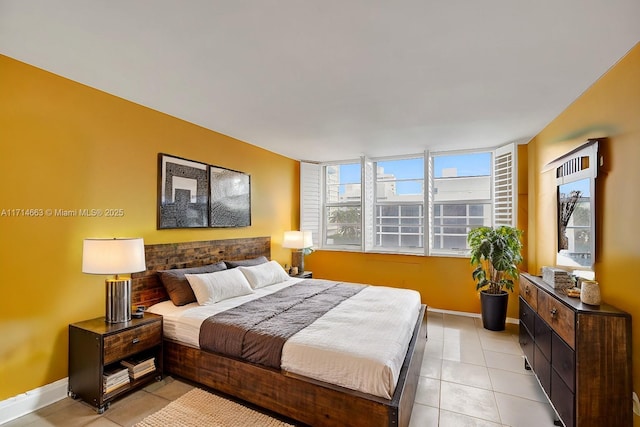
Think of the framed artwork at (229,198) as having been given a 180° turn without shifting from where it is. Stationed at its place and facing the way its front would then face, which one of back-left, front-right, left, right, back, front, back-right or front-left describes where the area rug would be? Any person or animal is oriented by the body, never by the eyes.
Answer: back-left

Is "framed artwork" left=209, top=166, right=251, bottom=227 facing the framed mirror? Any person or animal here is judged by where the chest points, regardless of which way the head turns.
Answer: yes

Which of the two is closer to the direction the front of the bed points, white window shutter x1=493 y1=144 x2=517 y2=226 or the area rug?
the white window shutter

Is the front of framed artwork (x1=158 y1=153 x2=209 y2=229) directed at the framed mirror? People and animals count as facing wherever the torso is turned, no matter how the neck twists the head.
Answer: yes

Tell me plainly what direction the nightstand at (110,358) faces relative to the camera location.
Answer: facing the viewer and to the right of the viewer

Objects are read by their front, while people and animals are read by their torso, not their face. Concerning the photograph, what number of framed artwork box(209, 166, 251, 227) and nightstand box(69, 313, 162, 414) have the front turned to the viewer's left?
0

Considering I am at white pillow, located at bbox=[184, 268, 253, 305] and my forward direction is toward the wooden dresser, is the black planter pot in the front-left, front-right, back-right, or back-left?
front-left

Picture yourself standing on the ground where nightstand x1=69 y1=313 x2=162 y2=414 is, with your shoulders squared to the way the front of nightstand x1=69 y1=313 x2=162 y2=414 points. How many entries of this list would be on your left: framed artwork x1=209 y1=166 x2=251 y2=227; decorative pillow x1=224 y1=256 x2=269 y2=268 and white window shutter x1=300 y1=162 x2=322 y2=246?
3

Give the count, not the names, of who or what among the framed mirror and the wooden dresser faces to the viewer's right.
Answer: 0

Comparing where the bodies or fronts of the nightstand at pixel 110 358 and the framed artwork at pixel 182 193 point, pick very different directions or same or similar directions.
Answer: same or similar directions

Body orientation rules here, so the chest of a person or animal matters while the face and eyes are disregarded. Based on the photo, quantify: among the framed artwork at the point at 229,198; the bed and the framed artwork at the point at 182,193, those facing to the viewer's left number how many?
0

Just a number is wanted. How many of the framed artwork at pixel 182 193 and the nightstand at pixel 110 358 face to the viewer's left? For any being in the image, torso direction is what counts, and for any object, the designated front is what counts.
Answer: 0

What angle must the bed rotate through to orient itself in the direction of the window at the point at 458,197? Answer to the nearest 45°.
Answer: approximately 90° to its left
